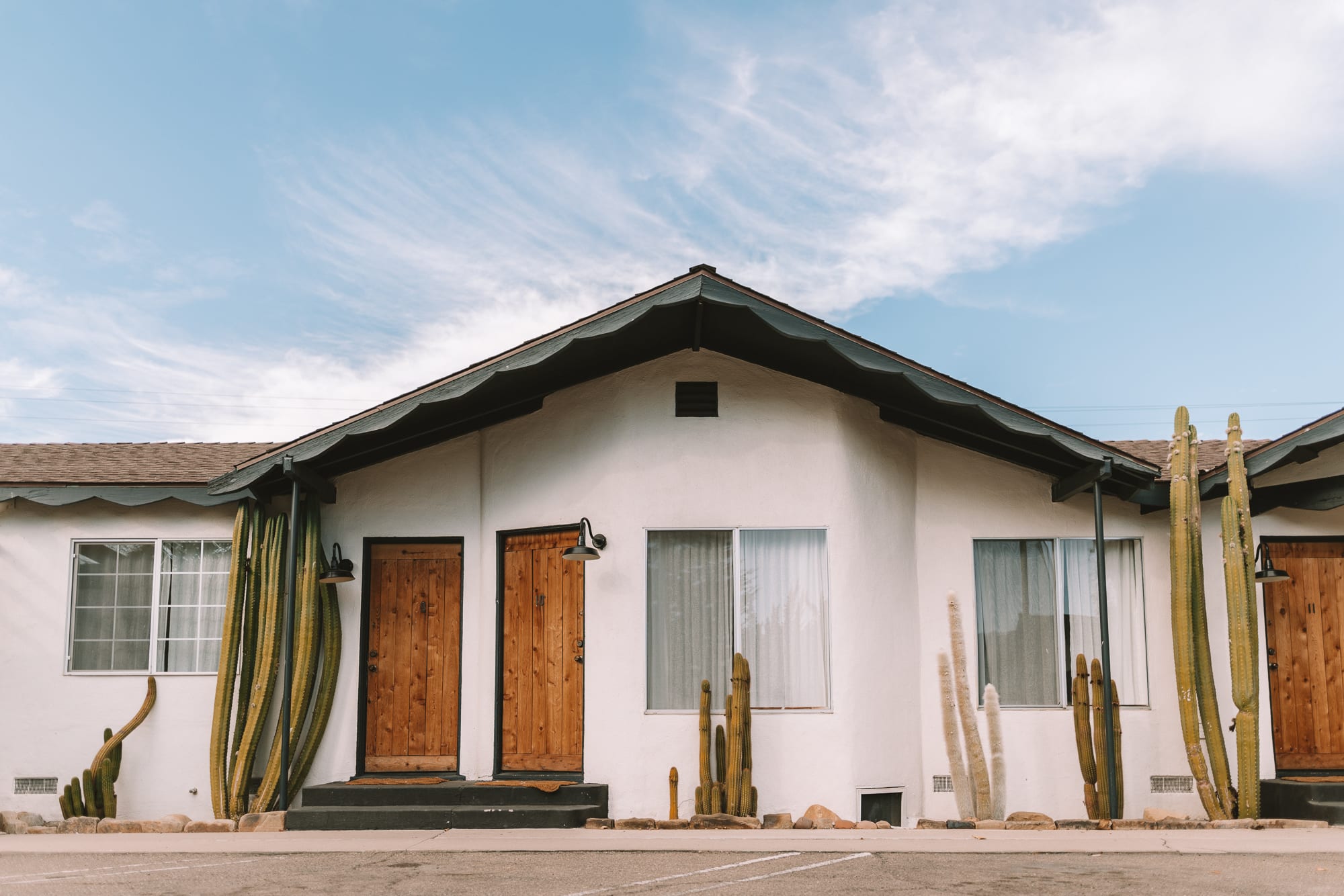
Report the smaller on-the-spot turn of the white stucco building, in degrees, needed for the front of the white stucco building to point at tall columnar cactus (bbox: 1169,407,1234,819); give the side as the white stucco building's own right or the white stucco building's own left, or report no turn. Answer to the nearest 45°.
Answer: approximately 90° to the white stucco building's own left

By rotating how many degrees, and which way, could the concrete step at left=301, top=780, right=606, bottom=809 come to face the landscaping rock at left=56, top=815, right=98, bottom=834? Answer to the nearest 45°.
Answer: approximately 90° to its right

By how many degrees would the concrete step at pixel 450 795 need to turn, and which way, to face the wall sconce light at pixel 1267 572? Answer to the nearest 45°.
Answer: approximately 90° to its left

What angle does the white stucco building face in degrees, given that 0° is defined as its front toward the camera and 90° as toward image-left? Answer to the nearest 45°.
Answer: approximately 0°

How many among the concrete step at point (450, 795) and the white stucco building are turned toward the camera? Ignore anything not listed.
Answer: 2

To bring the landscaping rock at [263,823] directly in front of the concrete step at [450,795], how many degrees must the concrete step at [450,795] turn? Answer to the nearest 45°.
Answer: approximately 90° to its right

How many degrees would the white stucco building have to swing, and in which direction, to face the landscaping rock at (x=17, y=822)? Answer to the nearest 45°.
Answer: approximately 90° to its right

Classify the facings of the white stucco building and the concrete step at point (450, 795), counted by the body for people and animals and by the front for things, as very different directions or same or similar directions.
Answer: same or similar directions

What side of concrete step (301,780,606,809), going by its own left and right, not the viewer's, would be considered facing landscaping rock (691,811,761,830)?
left

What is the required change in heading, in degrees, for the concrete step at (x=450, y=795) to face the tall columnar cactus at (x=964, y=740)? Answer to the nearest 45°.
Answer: approximately 90° to its left

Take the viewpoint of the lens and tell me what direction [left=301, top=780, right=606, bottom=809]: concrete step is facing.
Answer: facing the viewer
